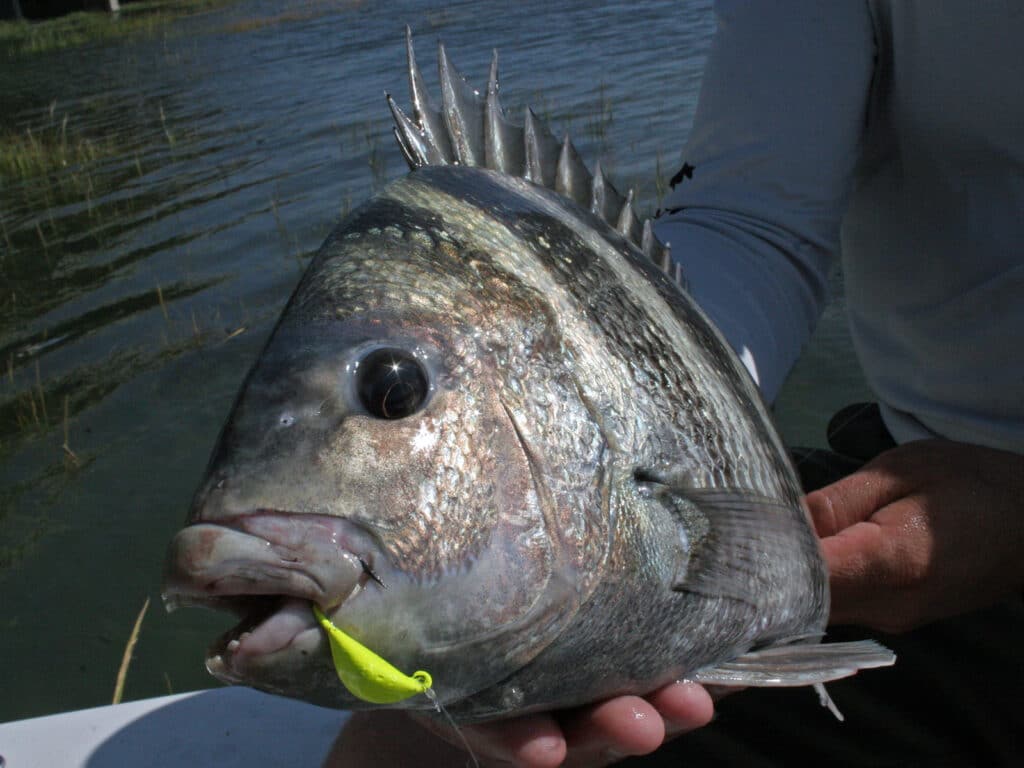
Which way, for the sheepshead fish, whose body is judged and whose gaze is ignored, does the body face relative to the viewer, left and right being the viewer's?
facing the viewer and to the left of the viewer
